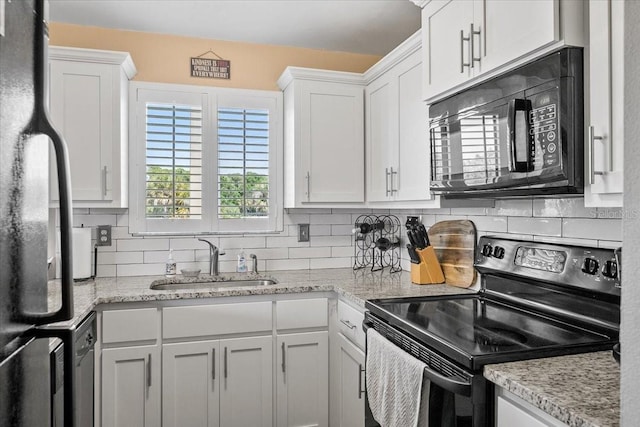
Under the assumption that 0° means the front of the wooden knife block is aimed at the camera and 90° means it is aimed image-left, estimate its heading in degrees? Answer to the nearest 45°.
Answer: approximately 45°

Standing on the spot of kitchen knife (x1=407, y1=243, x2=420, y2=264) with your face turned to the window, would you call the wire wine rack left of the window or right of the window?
right

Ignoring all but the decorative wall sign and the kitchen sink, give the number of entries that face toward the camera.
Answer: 2

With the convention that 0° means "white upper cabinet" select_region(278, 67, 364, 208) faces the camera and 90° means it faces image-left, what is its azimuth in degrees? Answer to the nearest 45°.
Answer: approximately 0°

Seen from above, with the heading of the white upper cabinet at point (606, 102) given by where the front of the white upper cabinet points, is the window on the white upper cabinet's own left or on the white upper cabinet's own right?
on the white upper cabinet's own right

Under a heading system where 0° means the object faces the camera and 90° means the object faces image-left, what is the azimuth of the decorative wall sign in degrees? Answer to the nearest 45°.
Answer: approximately 0°

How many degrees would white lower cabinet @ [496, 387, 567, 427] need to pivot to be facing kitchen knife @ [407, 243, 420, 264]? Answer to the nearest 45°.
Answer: approximately 90° to its right

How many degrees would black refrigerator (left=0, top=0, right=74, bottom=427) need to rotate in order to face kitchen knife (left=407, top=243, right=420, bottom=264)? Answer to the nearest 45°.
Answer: approximately 90° to its left

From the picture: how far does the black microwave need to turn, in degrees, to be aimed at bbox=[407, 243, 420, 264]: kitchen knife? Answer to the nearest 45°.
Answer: approximately 90° to its right

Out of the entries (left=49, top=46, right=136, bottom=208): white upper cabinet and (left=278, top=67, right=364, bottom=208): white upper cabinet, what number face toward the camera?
2

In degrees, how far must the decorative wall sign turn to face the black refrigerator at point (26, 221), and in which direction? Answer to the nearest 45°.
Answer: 0° — it already faces it

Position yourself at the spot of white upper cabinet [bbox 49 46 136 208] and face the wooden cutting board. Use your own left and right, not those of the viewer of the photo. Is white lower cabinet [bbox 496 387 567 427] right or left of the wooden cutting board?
right

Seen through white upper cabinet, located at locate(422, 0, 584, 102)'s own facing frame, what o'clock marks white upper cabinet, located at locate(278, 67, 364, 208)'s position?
white upper cabinet, located at locate(278, 67, 364, 208) is roughly at 3 o'clock from white upper cabinet, located at locate(422, 0, 584, 102).
